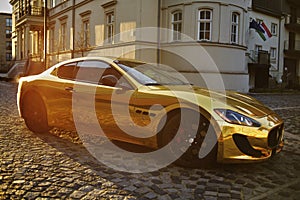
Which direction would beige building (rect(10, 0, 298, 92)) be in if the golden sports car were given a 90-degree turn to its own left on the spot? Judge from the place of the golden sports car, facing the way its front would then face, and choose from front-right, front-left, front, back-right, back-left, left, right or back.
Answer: front-left

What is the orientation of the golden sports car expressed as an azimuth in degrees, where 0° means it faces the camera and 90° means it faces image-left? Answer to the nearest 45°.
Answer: approximately 315°
